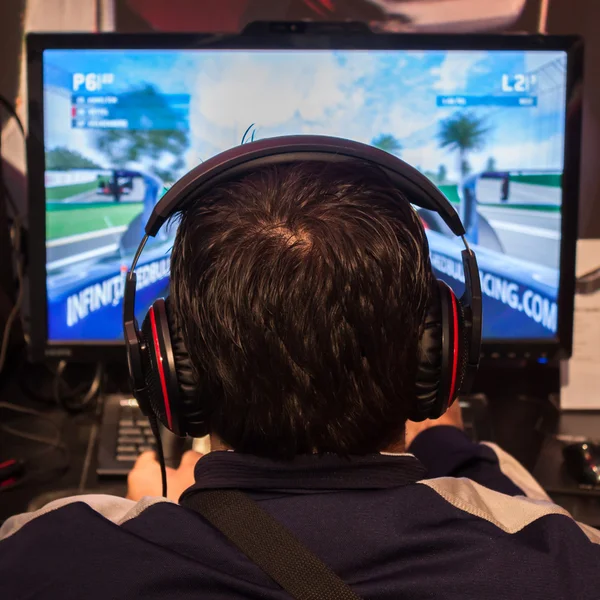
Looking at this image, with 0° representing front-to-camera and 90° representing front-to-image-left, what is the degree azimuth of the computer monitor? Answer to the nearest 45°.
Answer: approximately 0°

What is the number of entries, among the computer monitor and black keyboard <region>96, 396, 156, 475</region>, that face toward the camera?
2
